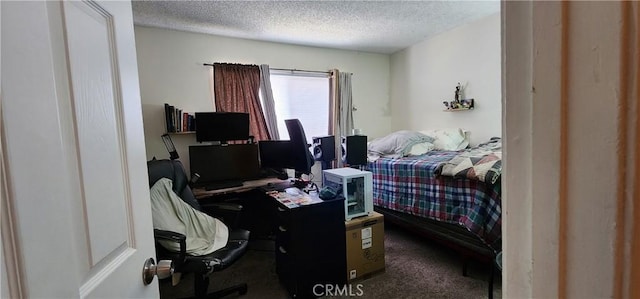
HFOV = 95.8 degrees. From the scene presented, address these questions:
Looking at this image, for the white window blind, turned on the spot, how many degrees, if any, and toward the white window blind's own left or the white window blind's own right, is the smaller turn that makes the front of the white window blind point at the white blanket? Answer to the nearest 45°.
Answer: approximately 45° to the white window blind's own right

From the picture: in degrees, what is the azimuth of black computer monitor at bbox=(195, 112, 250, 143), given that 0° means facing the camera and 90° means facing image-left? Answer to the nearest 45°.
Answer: approximately 0°

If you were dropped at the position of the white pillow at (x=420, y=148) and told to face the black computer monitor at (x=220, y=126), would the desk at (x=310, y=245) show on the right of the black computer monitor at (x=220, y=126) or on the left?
left

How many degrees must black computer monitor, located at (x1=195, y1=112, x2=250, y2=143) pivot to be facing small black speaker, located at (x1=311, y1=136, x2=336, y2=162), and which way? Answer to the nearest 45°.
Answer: approximately 90° to its left

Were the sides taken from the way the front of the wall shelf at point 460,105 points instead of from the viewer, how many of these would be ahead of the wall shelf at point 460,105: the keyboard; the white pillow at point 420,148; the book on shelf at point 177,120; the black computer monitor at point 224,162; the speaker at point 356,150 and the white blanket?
6

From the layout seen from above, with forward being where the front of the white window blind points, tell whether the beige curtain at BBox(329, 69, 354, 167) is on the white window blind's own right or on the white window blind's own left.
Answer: on the white window blind's own left

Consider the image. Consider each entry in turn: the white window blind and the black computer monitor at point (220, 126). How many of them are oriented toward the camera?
2

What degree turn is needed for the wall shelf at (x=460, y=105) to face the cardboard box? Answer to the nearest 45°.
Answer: approximately 45° to its left

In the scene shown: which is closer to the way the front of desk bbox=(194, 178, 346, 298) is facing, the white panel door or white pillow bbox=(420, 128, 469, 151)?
the white panel door

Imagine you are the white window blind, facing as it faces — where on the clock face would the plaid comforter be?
The plaid comforter is roughly at 11 o'clock from the white window blind.

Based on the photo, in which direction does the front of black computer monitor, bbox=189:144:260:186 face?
toward the camera

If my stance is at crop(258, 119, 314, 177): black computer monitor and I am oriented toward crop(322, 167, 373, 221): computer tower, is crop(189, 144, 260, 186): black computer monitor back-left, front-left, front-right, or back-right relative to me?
back-right

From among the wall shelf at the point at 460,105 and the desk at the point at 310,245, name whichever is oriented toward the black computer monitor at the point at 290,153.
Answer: the wall shelf

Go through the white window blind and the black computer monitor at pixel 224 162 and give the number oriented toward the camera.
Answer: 2

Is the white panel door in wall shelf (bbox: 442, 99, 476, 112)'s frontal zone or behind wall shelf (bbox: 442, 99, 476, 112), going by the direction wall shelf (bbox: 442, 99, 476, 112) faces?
frontal zone

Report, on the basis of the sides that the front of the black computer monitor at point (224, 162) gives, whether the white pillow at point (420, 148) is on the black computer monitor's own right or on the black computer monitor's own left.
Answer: on the black computer monitor's own left
